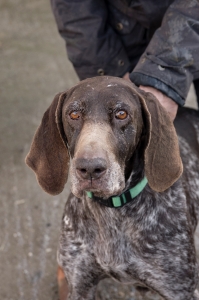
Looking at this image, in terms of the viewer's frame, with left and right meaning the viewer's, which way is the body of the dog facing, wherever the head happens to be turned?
facing the viewer and to the left of the viewer
